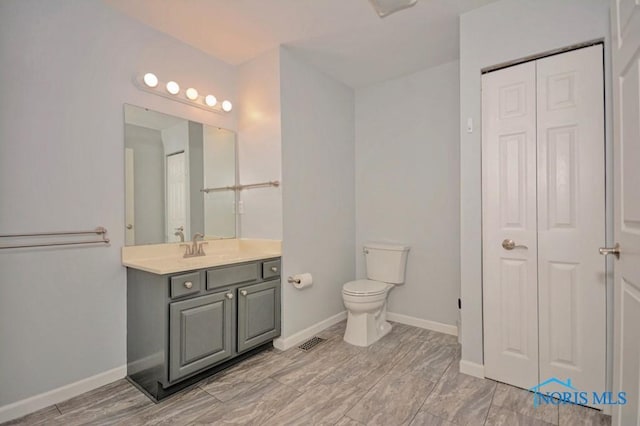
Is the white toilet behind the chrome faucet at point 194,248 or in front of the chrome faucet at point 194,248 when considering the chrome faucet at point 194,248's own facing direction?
in front

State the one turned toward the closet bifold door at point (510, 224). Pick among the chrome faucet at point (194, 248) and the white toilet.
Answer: the chrome faucet

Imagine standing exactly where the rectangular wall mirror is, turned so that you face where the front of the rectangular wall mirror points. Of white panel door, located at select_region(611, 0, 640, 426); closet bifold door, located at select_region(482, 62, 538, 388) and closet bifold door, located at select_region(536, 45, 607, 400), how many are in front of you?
3

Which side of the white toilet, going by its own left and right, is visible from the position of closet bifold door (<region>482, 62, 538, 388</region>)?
left

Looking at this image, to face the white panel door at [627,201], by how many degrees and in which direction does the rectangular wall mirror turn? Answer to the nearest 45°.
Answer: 0° — it already faces it
